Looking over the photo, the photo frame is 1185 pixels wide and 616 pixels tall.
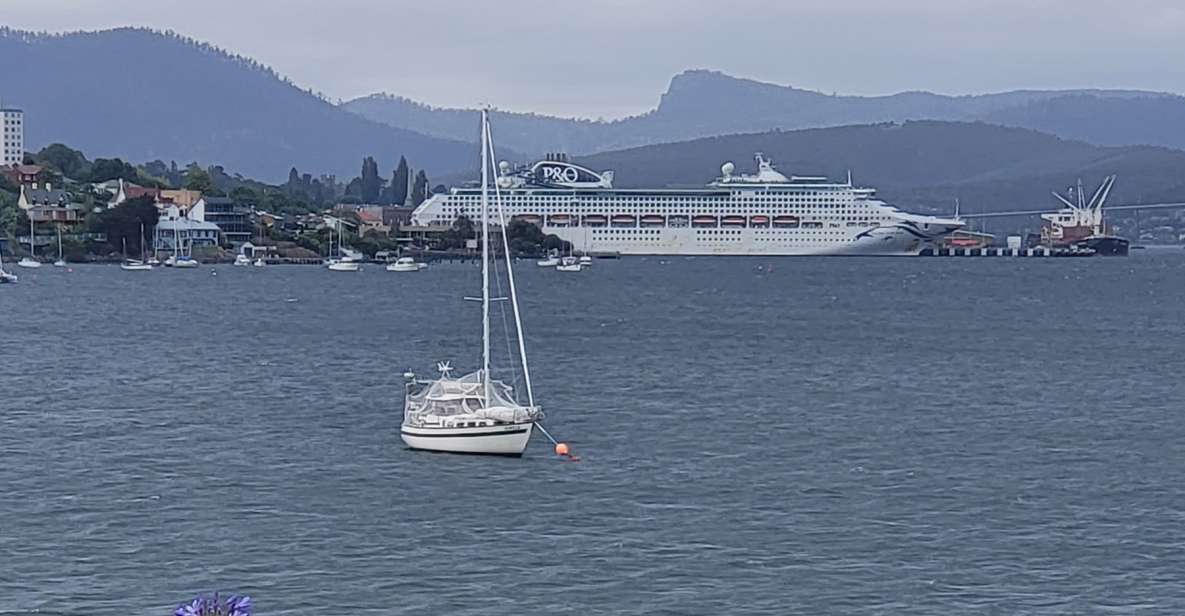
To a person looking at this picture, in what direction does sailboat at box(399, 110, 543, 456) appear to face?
facing the viewer and to the right of the viewer
